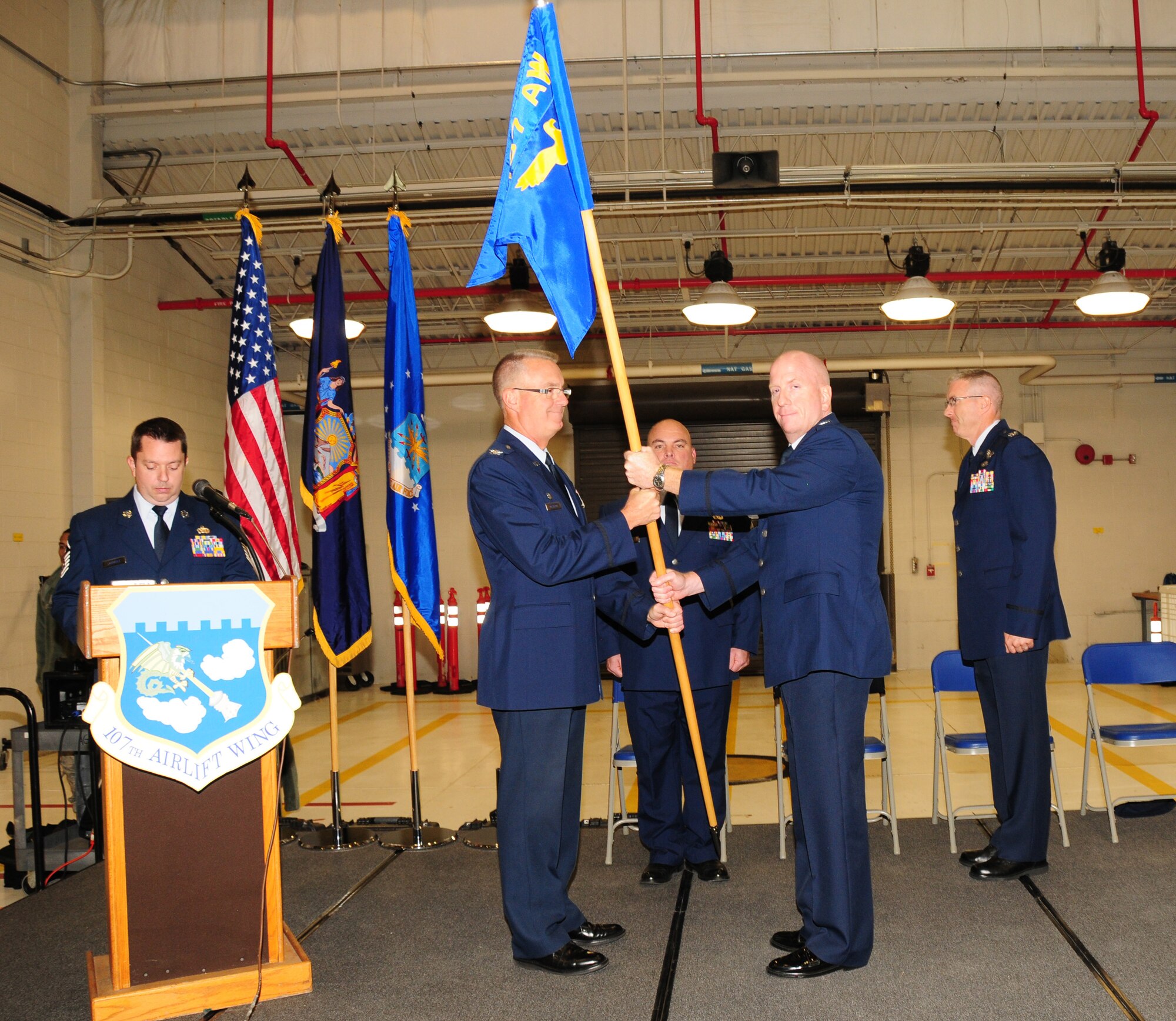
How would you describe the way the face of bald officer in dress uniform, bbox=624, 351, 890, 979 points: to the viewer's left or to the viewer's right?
to the viewer's left

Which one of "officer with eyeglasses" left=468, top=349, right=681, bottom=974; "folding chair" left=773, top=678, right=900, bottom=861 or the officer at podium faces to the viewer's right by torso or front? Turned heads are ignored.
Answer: the officer with eyeglasses

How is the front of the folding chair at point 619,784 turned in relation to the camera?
facing the viewer

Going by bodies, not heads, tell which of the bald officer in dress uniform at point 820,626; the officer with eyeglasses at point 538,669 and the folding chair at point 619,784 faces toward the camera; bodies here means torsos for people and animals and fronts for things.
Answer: the folding chair

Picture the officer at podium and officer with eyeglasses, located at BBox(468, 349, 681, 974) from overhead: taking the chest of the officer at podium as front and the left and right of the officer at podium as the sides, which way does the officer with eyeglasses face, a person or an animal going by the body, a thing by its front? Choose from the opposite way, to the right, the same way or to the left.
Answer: to the left

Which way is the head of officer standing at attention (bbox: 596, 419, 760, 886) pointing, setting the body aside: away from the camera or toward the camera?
toward the camera

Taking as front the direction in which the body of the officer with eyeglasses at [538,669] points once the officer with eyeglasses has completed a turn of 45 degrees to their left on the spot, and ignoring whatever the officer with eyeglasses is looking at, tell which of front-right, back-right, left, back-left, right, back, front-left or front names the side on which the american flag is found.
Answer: left

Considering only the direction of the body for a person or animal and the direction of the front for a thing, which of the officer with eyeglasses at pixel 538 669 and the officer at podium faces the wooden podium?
the officer at podium

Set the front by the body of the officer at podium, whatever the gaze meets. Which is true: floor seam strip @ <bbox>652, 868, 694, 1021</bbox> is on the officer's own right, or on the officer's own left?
on the officer's own left

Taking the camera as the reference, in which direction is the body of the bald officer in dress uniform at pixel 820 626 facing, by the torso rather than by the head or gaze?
to the viewer's left

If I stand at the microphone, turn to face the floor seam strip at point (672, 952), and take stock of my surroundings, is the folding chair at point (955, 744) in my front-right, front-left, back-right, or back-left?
front-left

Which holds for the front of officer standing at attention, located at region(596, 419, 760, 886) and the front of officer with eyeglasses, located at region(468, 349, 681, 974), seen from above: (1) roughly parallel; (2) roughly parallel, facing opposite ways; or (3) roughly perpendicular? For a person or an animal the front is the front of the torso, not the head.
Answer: roughly perpendicular

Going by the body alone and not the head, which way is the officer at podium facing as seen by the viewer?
toward the camera

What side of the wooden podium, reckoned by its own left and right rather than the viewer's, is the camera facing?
front

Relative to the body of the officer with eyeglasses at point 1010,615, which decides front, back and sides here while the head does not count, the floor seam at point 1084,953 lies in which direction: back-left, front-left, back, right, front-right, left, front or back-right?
left
